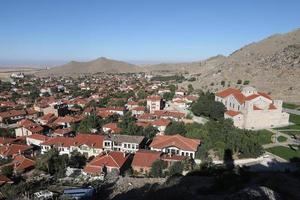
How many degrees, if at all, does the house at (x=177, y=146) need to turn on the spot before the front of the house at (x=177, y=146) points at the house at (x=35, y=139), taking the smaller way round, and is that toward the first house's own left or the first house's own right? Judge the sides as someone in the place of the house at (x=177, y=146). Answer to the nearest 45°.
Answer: approximately 90° to the first house's own right

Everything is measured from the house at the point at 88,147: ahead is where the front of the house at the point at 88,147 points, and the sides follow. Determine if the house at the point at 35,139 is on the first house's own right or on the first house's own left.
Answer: on the first house's own right

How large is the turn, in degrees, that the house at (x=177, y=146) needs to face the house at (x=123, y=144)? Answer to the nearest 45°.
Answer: approximately 90° to its right

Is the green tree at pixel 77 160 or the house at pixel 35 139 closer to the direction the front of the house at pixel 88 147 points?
the green tree

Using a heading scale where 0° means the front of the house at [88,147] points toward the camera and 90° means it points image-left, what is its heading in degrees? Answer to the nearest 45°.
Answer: approximately 0°

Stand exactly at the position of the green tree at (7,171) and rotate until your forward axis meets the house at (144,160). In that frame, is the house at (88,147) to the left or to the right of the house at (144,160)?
left

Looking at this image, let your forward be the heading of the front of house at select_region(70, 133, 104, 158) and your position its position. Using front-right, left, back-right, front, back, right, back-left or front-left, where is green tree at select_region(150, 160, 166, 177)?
front-left

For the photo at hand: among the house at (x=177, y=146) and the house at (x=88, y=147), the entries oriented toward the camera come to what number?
2

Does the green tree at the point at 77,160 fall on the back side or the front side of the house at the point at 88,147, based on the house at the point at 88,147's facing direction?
on the front side

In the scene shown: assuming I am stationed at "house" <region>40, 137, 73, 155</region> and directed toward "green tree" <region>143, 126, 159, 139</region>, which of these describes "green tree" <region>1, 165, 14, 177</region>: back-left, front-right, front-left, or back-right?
back-right

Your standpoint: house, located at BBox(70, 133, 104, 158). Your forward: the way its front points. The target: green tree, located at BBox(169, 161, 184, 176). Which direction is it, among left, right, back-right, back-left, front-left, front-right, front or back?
front-left

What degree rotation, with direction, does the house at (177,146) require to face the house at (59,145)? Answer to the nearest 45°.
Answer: approximately 90° to its right

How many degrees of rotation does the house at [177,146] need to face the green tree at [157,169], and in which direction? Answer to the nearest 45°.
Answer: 0° — it already faces it
